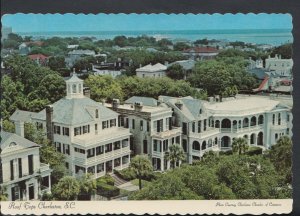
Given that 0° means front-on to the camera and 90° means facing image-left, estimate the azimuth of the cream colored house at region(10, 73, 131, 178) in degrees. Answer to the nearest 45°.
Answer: approximately 315°

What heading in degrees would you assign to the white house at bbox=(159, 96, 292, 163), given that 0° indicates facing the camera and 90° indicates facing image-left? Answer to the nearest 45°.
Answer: approximately 315°

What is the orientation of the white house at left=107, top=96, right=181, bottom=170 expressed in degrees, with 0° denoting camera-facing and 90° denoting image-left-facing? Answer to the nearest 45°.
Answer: approximately 315°

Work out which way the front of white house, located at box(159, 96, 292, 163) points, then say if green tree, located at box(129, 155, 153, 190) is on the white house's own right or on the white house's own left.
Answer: on the white house's own right

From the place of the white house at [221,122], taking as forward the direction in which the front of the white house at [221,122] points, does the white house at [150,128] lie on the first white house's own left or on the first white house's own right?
on the first white house's own right
